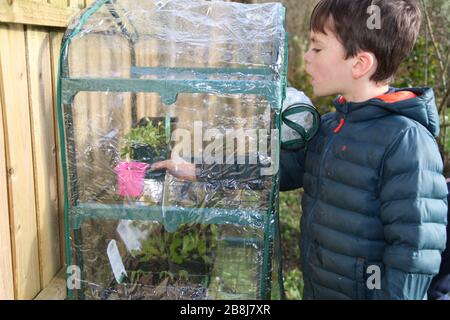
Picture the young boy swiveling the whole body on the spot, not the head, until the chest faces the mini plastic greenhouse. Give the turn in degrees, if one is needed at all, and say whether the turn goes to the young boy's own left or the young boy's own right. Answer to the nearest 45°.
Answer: approximately 45° to the young boy's own right

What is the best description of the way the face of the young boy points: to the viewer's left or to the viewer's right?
to the viewer's left

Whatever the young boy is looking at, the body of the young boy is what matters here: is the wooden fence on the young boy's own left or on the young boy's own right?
on the young boy's own right

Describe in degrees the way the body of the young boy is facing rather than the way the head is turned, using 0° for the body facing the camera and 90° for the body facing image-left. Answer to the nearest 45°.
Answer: approximately 45°

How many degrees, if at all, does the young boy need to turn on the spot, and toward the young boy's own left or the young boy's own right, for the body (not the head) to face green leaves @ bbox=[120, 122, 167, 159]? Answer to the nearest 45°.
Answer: approximately 45° to the young boy's own right
